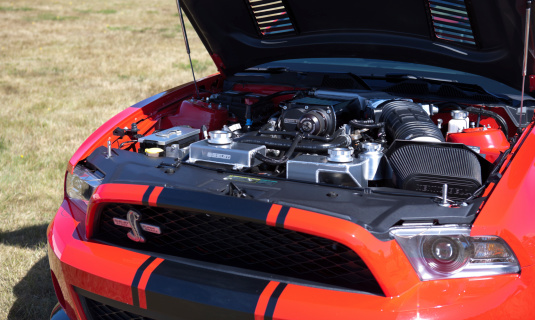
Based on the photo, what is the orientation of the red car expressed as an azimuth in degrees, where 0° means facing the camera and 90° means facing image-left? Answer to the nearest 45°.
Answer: approximately 45°
